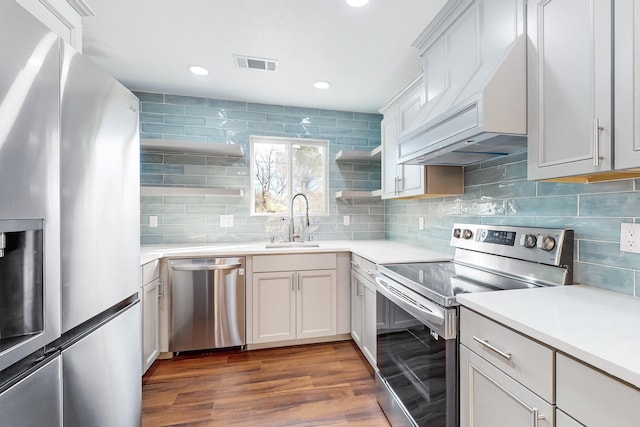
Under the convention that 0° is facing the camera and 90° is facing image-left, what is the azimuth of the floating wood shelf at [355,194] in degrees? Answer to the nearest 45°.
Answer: approximately 0°

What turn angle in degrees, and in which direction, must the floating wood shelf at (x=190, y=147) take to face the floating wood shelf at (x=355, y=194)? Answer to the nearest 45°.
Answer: approximately 90° to its left

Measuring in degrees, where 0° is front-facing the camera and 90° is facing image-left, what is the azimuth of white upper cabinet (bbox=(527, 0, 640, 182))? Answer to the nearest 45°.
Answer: approximately 45°

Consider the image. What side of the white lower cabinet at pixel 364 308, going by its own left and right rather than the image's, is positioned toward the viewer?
left

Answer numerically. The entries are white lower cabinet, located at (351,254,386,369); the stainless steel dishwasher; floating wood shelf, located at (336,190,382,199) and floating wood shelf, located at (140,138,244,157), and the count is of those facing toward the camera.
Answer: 3

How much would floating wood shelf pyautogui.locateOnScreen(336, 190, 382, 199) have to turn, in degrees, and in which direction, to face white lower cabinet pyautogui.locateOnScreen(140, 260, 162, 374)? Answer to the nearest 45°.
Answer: approximately 45° to its right

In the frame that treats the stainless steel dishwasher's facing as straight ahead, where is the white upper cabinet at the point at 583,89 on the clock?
The white upper cabinet is roughly at 11 o'clock from the stainless steel dishwasher.

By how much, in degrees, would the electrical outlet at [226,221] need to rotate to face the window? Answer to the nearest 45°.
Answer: approximately 90° to its left
